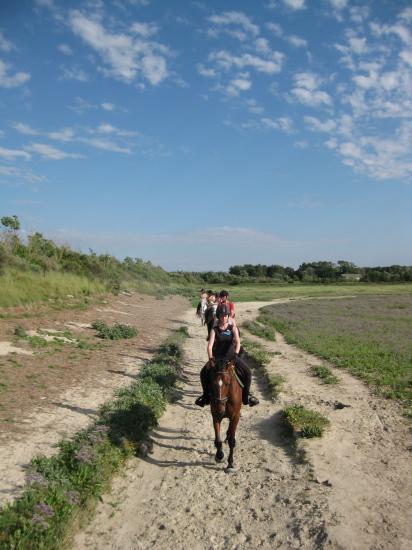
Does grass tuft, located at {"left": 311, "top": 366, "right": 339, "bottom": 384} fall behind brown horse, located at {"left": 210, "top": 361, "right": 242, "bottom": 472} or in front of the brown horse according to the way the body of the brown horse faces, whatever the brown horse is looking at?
behind

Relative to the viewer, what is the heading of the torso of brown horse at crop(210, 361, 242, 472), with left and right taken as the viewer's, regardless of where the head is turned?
facing the viewer

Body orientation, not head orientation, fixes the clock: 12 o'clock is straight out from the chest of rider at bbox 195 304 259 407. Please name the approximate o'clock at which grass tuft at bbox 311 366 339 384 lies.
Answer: The grass tuft is roughly at 7 o'clock from the rider.

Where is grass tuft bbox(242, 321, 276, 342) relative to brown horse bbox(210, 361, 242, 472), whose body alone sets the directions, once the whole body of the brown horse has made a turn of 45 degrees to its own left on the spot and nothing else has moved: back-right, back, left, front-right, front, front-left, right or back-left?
back-left

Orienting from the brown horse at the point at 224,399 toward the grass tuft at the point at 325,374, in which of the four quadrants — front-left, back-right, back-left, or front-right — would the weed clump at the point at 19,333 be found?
front-left

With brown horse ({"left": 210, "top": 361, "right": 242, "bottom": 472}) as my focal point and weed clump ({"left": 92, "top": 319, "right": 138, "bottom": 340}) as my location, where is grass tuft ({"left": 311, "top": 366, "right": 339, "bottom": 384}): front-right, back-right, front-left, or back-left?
front-left

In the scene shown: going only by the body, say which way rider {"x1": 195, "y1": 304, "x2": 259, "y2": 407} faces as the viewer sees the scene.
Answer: toward the camera

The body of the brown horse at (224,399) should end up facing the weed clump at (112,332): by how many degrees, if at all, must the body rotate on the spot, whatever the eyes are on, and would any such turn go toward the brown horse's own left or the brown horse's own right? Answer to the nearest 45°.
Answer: approximately 135° to the brown horse's own right

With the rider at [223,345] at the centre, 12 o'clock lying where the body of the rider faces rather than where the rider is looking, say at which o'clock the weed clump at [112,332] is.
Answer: The weed clump is roughly at 5 o'clock from the rider.

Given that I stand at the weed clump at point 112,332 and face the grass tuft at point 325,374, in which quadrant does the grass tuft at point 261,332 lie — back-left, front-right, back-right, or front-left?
front-left

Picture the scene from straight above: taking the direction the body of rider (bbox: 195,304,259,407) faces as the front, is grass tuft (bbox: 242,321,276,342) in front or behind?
behind

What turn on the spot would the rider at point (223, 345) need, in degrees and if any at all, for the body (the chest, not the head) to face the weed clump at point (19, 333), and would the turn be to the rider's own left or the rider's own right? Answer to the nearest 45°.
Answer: approximately 135° to the rider's own right
